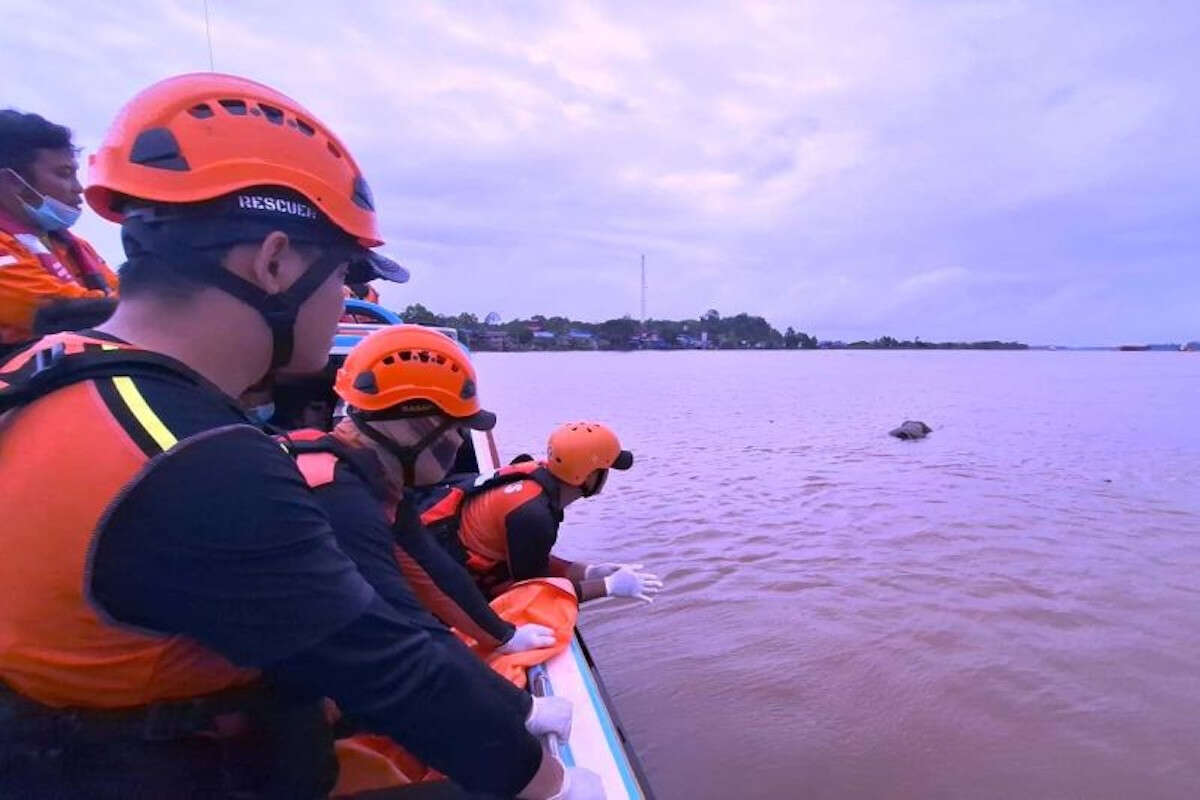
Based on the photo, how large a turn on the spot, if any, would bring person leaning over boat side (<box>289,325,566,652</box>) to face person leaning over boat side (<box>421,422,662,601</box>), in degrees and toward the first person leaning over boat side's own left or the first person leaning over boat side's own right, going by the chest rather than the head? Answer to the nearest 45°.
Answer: approximately 45° to the first person leaning over boat side's own left

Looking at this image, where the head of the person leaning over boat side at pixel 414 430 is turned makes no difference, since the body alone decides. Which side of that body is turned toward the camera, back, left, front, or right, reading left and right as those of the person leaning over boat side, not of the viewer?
right

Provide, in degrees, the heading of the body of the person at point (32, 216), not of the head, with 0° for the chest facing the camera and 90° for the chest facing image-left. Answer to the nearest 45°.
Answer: approximately 270°

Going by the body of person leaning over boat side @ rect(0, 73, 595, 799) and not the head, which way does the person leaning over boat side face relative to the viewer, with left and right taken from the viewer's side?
facing away from the viewer and to the right of the viewer

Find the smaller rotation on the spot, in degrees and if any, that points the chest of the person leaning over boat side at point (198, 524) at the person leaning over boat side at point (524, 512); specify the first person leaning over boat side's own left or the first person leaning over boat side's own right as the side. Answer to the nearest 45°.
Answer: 0° — they already face them
